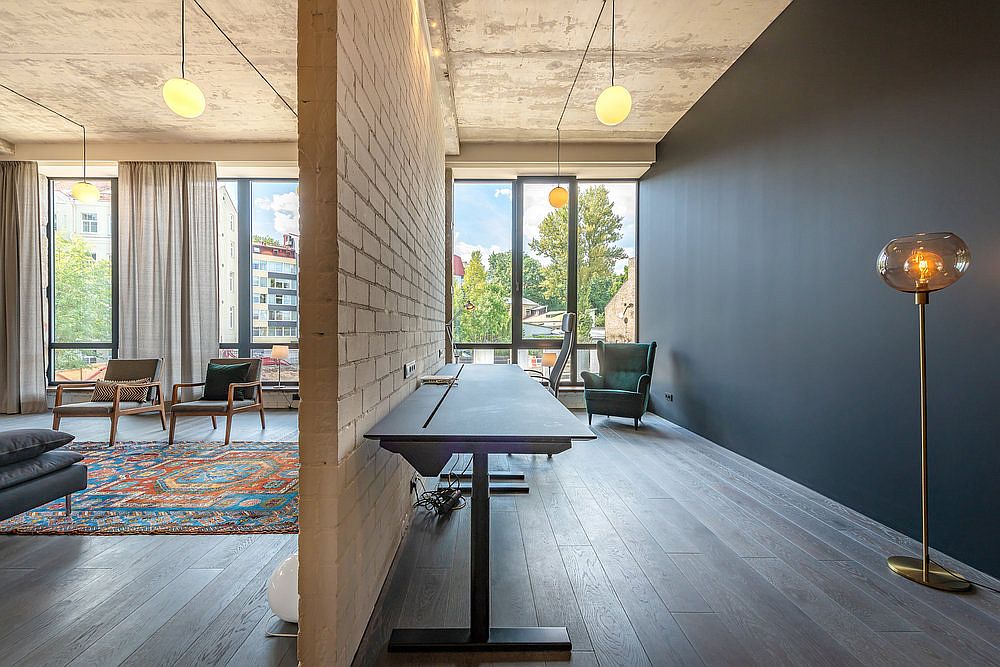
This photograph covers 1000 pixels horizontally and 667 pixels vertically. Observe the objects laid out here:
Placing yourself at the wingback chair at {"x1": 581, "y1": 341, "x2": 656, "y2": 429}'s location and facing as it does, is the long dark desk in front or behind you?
in front

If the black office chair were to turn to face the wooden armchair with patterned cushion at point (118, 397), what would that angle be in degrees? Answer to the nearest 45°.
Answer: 0° — it already faces it

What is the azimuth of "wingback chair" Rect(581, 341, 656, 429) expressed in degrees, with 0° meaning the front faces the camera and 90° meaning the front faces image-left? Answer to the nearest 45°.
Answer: approximately 45°

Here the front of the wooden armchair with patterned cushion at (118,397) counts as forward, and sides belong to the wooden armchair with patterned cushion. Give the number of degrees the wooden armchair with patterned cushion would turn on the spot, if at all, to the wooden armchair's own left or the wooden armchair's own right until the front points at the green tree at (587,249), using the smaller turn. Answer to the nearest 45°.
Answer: approximately 135° to the wooden armchair's own left

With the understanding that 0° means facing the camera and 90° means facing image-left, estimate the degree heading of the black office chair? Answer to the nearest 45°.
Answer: approximately 90°

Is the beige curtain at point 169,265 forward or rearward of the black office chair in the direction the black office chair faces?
forward

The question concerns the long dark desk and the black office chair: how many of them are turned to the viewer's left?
1

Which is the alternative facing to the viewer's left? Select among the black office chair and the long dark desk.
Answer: the black office chair

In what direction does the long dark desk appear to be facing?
to the viewer's right
